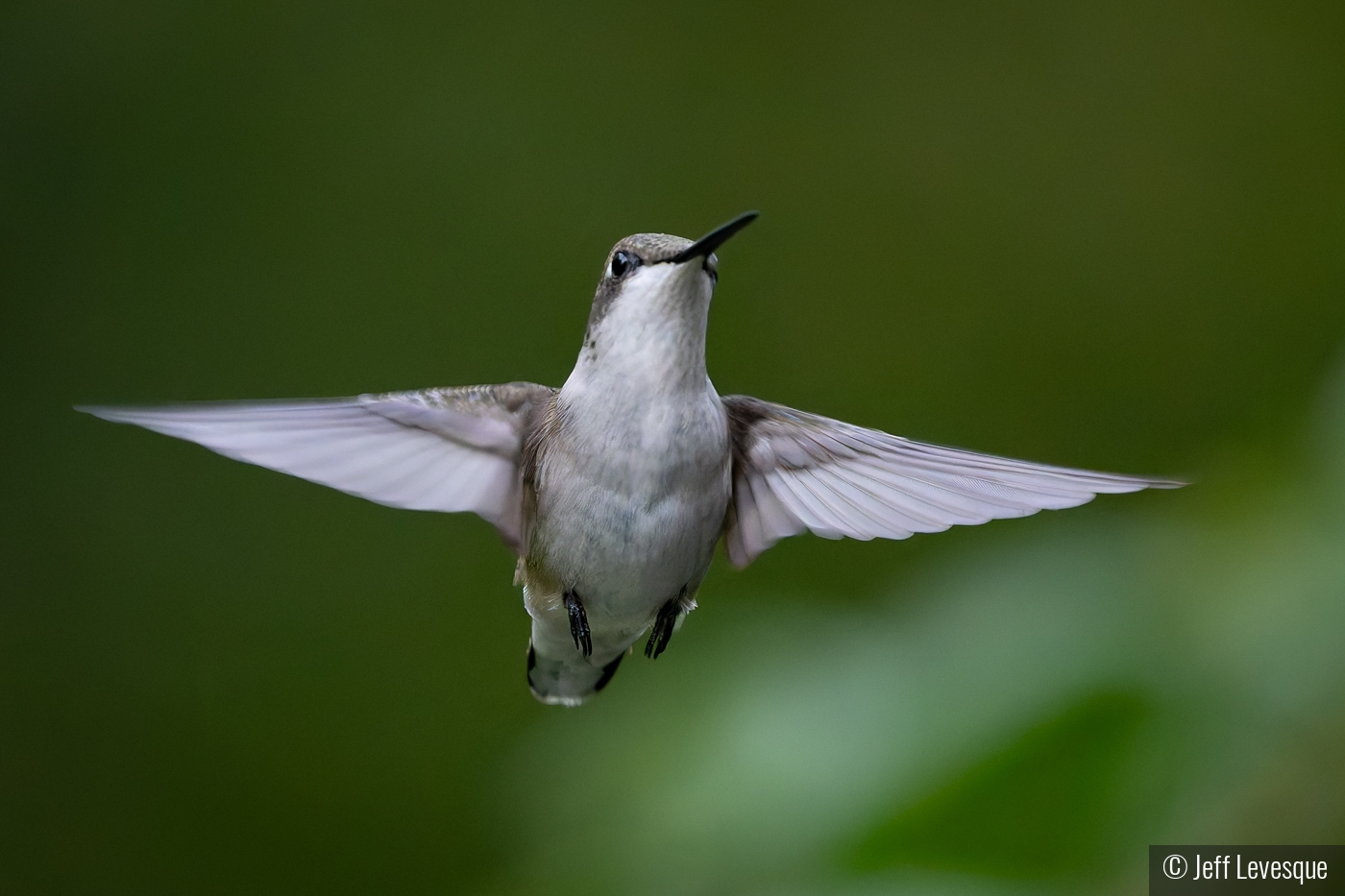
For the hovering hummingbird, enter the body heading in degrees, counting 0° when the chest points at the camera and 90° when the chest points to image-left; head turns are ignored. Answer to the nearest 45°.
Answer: approximately 0°
